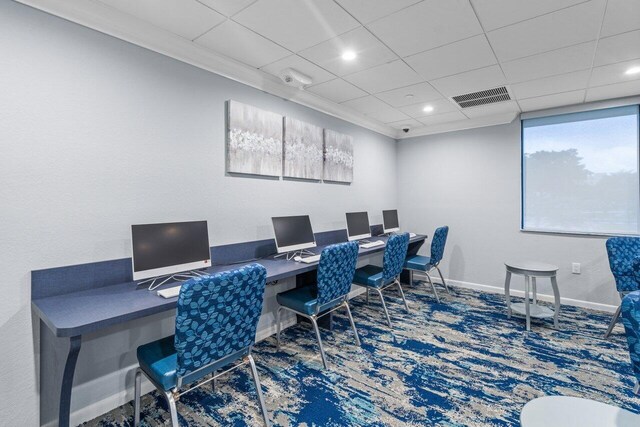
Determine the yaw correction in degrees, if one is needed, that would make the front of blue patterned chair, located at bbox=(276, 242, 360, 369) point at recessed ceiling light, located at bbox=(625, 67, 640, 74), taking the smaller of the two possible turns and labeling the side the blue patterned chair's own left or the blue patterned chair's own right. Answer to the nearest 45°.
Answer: approximately 135° to the blue patterned chair's own right

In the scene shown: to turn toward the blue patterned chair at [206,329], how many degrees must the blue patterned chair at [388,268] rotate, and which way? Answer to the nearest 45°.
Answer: approximately 90° to its left

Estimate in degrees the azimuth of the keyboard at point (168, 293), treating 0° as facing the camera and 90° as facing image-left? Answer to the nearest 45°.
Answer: approximately 315°

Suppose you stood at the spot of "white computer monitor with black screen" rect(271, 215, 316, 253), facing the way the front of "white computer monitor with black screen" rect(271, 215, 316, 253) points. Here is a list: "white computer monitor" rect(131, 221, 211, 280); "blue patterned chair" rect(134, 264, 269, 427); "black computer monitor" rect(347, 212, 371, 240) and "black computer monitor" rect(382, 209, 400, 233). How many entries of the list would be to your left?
2

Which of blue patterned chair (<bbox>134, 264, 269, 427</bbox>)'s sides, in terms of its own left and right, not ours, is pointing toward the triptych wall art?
right

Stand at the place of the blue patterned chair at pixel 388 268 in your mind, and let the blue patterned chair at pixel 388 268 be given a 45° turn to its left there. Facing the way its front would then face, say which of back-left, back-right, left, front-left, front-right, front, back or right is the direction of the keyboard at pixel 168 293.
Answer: front-left

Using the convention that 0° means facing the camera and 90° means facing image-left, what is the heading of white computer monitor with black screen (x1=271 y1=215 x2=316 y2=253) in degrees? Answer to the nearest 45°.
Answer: approximately 315°

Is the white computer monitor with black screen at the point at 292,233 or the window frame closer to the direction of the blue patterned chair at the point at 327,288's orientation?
the white computer monitor with black screen

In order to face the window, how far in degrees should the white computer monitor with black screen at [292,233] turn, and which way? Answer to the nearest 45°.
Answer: approximately 45° to its left

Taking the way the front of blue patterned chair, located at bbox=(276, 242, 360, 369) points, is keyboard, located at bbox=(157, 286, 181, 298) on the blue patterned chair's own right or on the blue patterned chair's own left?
on the blue patterned chair's own left

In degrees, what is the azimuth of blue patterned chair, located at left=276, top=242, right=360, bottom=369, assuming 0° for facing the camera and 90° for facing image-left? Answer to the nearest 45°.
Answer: approximately 135°

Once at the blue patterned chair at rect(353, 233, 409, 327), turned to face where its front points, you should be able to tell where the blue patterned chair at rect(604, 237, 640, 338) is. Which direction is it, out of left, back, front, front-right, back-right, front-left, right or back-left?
back-right
